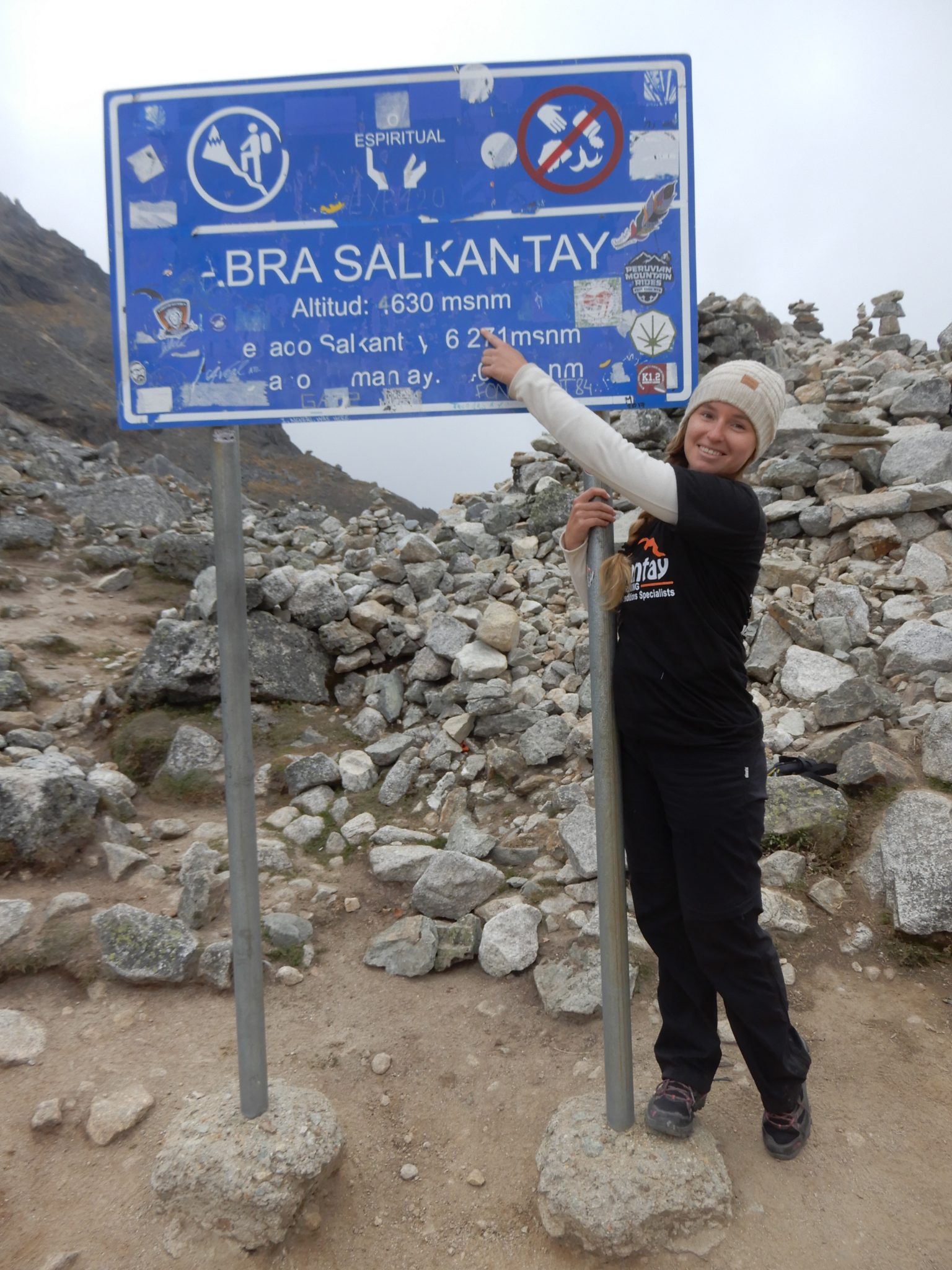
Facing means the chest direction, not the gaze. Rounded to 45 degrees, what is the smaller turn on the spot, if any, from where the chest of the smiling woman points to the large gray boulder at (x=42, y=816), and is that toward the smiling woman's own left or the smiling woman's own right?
approximately 45° to the smiling woman's own right

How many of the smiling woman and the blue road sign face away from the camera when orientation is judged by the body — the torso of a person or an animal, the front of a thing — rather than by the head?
0

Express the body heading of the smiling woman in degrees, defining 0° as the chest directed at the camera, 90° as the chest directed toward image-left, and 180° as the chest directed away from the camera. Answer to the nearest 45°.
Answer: approximately 45°

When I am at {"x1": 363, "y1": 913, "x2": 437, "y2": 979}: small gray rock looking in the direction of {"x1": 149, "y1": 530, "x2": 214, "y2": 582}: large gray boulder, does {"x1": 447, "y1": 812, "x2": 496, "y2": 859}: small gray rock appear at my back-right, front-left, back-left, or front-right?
front-right

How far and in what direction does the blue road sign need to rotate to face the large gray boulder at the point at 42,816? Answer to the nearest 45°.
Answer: approximately 135° to its right

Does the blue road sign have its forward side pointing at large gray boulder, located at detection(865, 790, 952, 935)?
no

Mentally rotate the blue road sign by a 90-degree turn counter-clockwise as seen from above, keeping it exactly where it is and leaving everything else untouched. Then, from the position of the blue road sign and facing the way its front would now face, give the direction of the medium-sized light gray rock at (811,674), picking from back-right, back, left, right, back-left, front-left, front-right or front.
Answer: front-left

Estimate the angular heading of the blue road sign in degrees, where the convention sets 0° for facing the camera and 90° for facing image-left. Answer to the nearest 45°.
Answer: approximately 0°

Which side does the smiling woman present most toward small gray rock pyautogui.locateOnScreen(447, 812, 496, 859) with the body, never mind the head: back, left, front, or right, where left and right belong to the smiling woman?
right

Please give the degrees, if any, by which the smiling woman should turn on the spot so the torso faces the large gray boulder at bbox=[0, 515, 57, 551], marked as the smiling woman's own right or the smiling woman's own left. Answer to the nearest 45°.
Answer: approximately 90° to the smiling woman's own right
